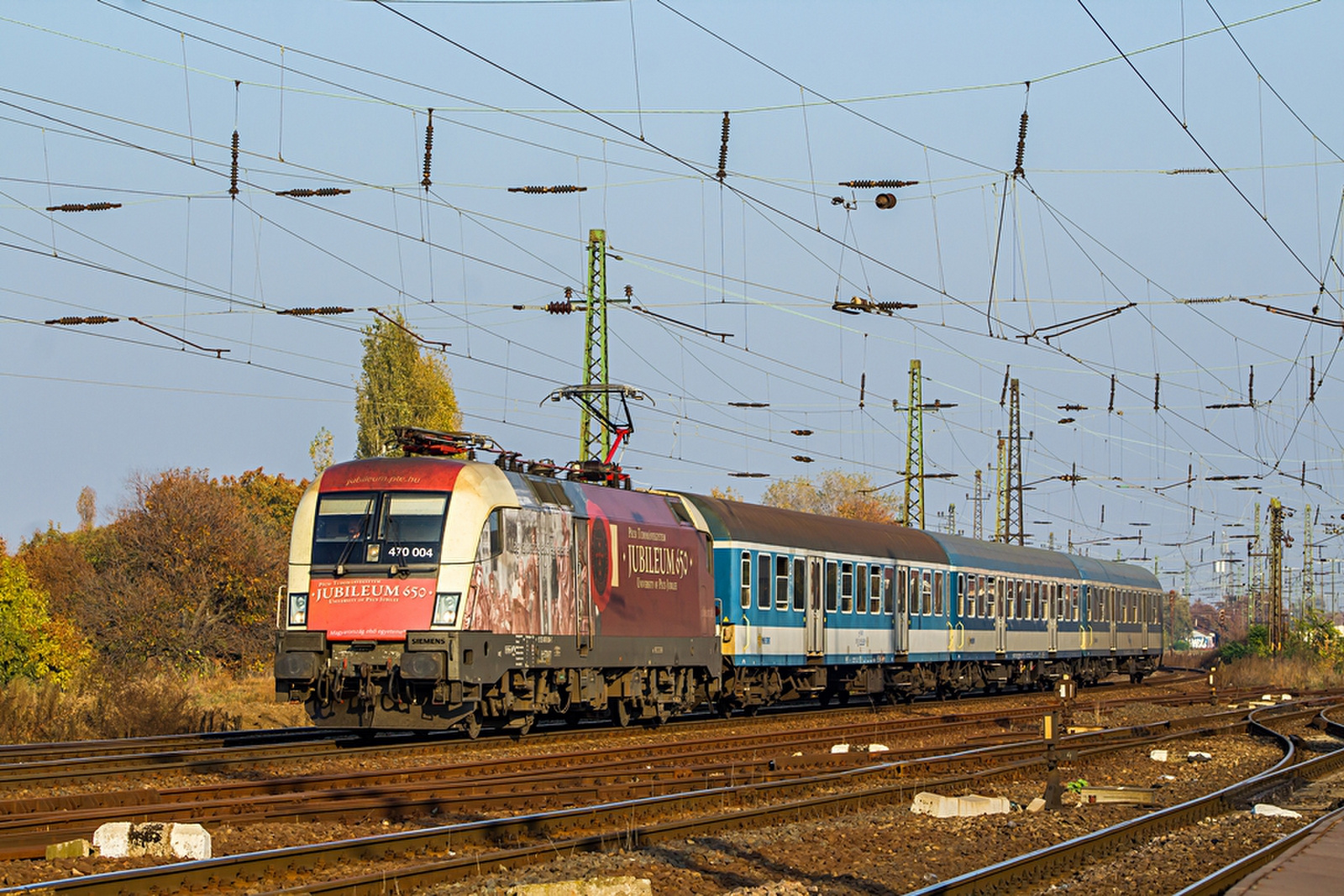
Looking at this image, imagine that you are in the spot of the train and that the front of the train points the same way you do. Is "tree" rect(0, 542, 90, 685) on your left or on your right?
on your right

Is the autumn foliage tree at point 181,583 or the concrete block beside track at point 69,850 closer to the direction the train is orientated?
the concrete block beside track

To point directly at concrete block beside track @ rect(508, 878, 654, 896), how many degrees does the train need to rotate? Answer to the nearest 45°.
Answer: approximately 45° to its left

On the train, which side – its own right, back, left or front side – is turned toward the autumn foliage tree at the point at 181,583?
right

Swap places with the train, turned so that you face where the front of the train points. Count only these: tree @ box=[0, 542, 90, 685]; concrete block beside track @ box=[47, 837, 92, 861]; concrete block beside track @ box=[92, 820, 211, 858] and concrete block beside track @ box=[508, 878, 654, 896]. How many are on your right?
1

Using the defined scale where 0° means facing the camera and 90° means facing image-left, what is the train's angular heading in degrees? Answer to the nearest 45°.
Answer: approximately 45°

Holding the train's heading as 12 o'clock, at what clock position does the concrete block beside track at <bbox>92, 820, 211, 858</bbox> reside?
The concrete block beside track is roughly at 11 o'clock from the train.

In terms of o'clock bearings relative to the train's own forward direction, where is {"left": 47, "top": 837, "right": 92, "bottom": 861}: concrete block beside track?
The concrete block beside track is roughly at 11 o'clock from the train.
